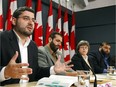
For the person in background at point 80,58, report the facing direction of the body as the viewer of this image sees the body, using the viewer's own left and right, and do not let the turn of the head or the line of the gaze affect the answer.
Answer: facing the viewer and to the right of the viewer

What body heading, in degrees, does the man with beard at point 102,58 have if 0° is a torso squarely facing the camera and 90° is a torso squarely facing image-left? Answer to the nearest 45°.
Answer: approximately 315°

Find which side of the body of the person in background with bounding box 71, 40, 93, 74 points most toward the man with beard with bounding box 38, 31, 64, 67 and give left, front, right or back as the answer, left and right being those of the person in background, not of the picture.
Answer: right

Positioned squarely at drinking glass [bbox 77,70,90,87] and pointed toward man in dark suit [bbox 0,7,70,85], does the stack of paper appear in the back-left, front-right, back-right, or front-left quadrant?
front-left

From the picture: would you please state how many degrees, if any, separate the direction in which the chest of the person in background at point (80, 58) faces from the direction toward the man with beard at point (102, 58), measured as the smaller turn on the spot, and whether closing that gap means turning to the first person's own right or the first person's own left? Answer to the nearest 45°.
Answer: approximately 90° to the first person's own left

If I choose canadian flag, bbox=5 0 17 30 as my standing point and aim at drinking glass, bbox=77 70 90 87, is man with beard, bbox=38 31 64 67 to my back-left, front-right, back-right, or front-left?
front-left

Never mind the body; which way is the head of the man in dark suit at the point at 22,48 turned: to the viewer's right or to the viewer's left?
to the viewer's right

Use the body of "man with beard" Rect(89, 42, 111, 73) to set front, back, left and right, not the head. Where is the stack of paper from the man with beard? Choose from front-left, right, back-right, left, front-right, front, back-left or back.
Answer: front-right

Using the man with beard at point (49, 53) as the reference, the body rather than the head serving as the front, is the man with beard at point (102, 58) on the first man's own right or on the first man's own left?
on the first man's own left

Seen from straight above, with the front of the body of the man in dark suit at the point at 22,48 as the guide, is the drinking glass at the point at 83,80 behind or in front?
in front

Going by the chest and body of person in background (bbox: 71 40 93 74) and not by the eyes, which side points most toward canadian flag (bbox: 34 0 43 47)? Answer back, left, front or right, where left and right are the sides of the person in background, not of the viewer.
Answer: back
